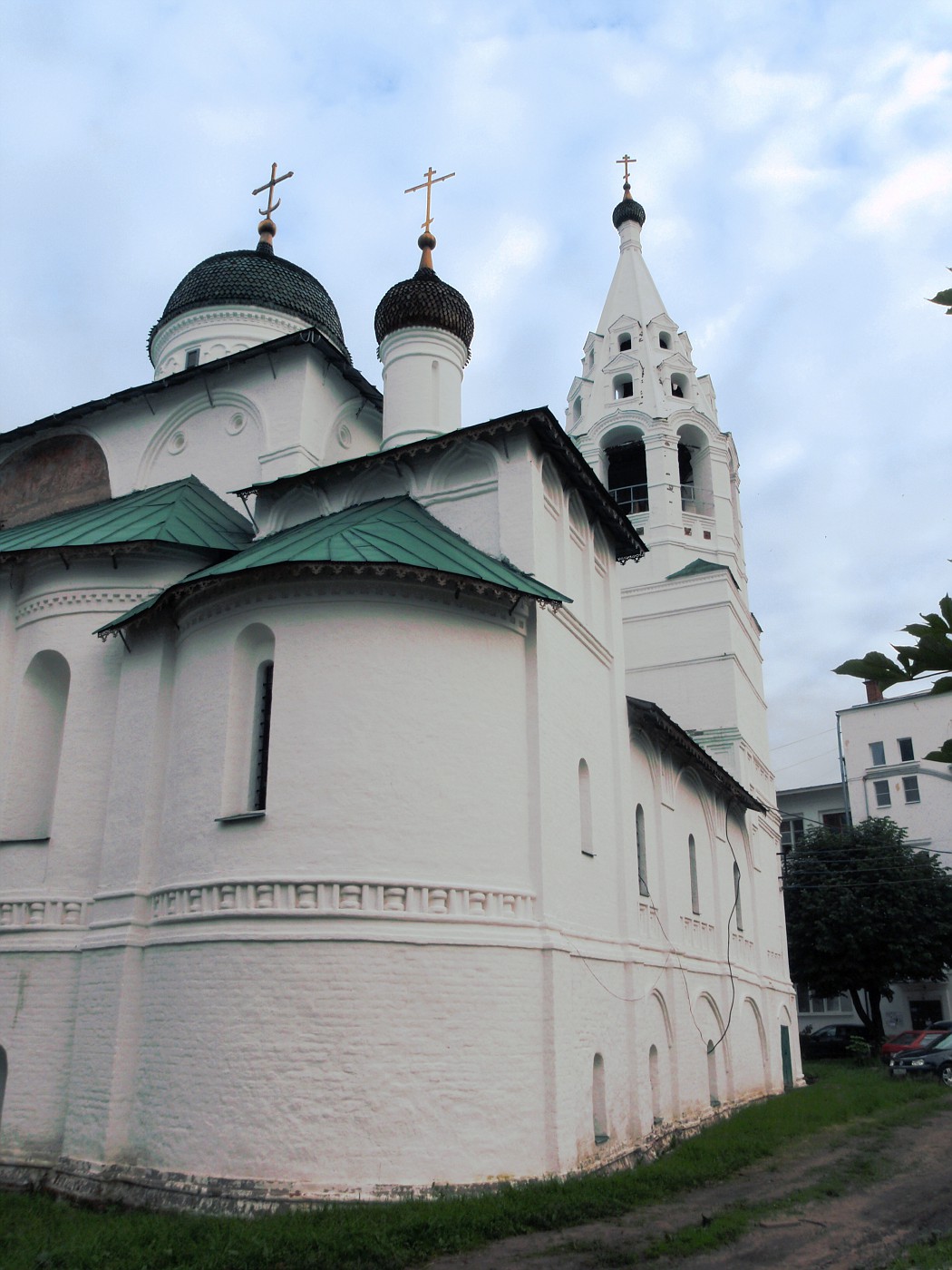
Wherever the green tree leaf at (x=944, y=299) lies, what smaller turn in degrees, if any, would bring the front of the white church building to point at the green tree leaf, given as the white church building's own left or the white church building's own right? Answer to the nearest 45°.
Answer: approximately 135° to the white church building's own right

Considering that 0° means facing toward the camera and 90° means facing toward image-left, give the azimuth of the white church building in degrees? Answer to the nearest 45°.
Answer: approximately 225°

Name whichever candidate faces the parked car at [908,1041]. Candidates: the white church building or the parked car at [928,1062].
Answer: the white church building

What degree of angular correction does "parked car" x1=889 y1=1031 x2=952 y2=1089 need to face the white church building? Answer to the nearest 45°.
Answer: approximately 45° to its left

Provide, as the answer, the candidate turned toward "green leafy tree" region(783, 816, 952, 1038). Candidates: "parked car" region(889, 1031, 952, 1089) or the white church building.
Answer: the white church building

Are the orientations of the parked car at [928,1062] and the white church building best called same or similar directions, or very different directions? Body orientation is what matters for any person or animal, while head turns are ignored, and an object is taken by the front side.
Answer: very different directions

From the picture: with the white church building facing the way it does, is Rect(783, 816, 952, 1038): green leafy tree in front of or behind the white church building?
in front

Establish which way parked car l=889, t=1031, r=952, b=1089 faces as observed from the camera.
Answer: facing the viewer and to the left of the viewer

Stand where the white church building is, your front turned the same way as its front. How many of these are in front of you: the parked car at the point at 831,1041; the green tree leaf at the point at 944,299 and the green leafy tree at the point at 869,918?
2

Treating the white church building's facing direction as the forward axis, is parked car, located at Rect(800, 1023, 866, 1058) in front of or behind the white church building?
in front

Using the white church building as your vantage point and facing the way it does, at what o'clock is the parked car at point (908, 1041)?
The parked car is roughly at 12 o'clock from the white church building.
